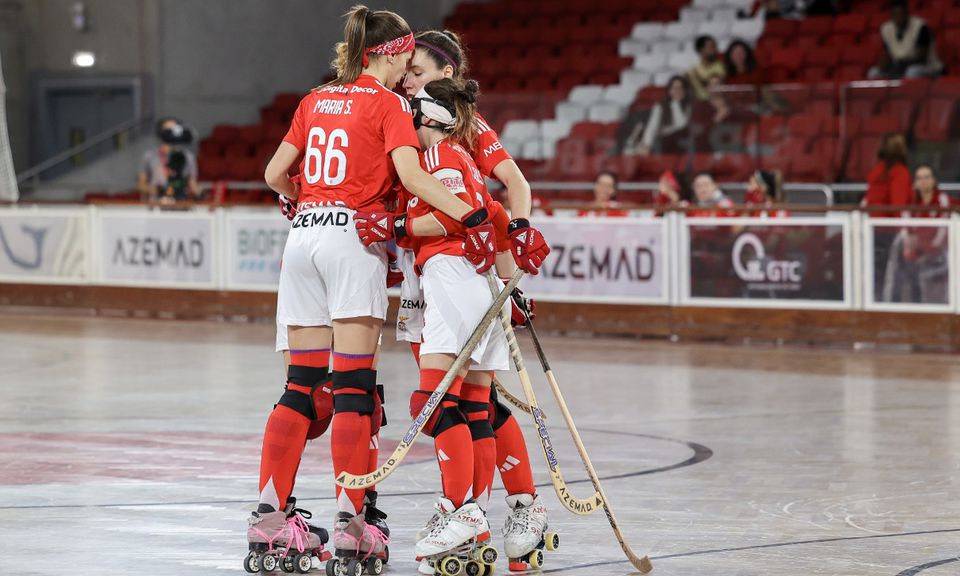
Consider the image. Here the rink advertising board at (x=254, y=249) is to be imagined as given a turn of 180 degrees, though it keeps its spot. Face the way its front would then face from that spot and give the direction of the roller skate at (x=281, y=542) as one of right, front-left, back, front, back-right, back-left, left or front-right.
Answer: back

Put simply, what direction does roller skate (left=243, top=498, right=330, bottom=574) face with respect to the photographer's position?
facing away from the viewer and to the right of the viewer

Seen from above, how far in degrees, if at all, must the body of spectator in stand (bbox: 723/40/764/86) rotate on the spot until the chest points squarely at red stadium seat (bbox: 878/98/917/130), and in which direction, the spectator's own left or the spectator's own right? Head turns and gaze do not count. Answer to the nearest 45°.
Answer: approximately 45° to the spectator's own left

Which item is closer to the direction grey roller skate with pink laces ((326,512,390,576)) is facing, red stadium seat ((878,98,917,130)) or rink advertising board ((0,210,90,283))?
the red stadium seat

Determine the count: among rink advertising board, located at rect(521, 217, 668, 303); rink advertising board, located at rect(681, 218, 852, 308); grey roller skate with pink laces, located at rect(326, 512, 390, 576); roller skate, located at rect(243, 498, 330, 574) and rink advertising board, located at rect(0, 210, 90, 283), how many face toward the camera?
3

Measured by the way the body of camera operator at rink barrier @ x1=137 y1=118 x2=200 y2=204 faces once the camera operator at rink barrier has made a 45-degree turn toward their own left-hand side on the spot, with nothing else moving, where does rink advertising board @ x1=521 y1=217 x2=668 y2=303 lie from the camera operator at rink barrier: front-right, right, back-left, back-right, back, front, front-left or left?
front

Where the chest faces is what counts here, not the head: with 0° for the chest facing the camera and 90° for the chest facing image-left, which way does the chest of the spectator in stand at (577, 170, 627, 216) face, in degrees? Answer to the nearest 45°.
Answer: approximately 0°

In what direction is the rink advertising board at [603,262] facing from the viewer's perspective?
toward the camera

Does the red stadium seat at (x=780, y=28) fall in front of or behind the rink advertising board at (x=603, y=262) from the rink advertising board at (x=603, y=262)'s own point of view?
behind

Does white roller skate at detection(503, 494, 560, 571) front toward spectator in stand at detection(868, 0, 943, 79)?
no

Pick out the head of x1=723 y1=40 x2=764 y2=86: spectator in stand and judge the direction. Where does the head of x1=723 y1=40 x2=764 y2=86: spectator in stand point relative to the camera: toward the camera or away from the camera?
toward the camera

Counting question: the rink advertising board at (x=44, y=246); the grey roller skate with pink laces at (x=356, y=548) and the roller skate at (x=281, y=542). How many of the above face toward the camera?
1

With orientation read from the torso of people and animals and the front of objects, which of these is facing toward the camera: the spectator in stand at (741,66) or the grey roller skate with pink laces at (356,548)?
the spectator in stand

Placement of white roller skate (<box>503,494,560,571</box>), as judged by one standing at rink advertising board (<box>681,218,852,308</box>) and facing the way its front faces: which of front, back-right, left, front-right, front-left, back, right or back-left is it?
front

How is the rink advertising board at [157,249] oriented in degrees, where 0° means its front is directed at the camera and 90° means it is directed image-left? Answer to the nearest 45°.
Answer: approximately 0°

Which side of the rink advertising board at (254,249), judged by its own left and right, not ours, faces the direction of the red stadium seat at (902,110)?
left

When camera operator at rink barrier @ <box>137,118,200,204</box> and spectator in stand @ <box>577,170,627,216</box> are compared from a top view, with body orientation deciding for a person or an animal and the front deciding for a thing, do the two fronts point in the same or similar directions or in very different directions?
same or similar directions

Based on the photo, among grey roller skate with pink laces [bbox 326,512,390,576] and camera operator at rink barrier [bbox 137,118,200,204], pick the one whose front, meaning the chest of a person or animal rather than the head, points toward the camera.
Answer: the camera operator at rink barrier
